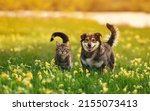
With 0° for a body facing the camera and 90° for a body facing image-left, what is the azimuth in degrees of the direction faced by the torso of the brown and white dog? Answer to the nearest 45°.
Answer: approximately 45°

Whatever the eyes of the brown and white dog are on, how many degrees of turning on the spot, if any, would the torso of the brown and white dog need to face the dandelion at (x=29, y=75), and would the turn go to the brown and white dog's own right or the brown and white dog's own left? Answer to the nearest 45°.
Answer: approximately 45° to the brown and white dog's own right

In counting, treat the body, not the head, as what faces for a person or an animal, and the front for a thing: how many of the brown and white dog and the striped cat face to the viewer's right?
0
